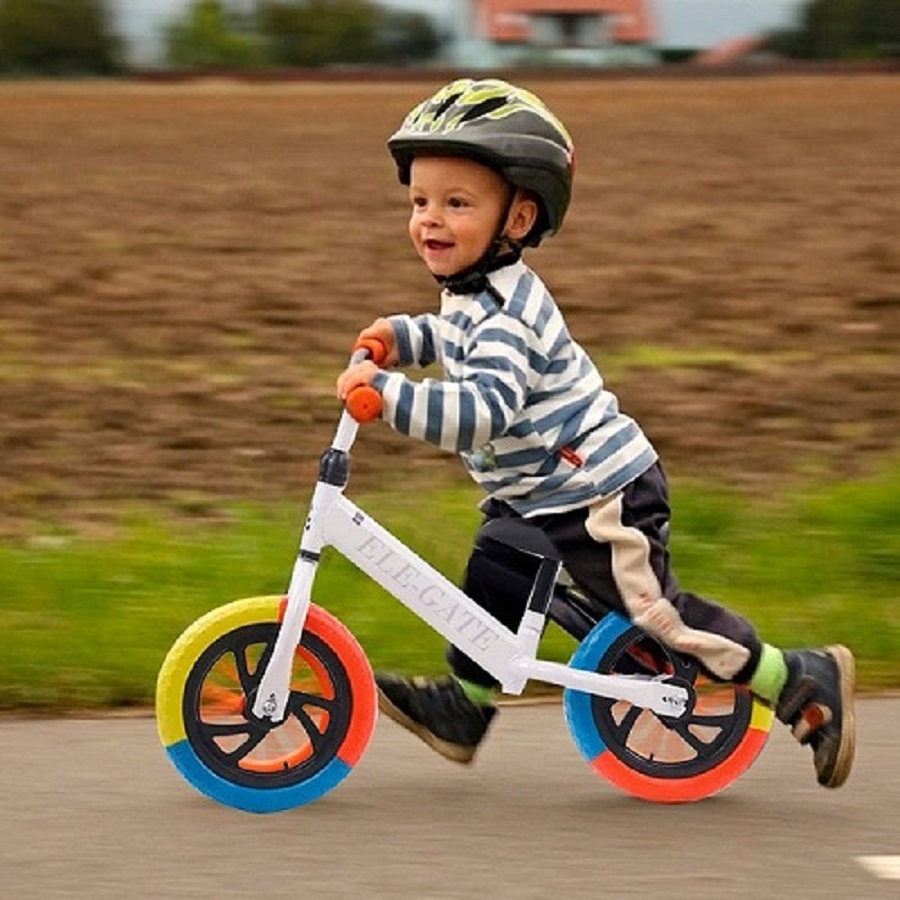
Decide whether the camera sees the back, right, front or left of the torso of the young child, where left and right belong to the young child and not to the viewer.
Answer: left

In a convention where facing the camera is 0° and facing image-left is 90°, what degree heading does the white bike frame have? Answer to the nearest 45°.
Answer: approximately 90°
